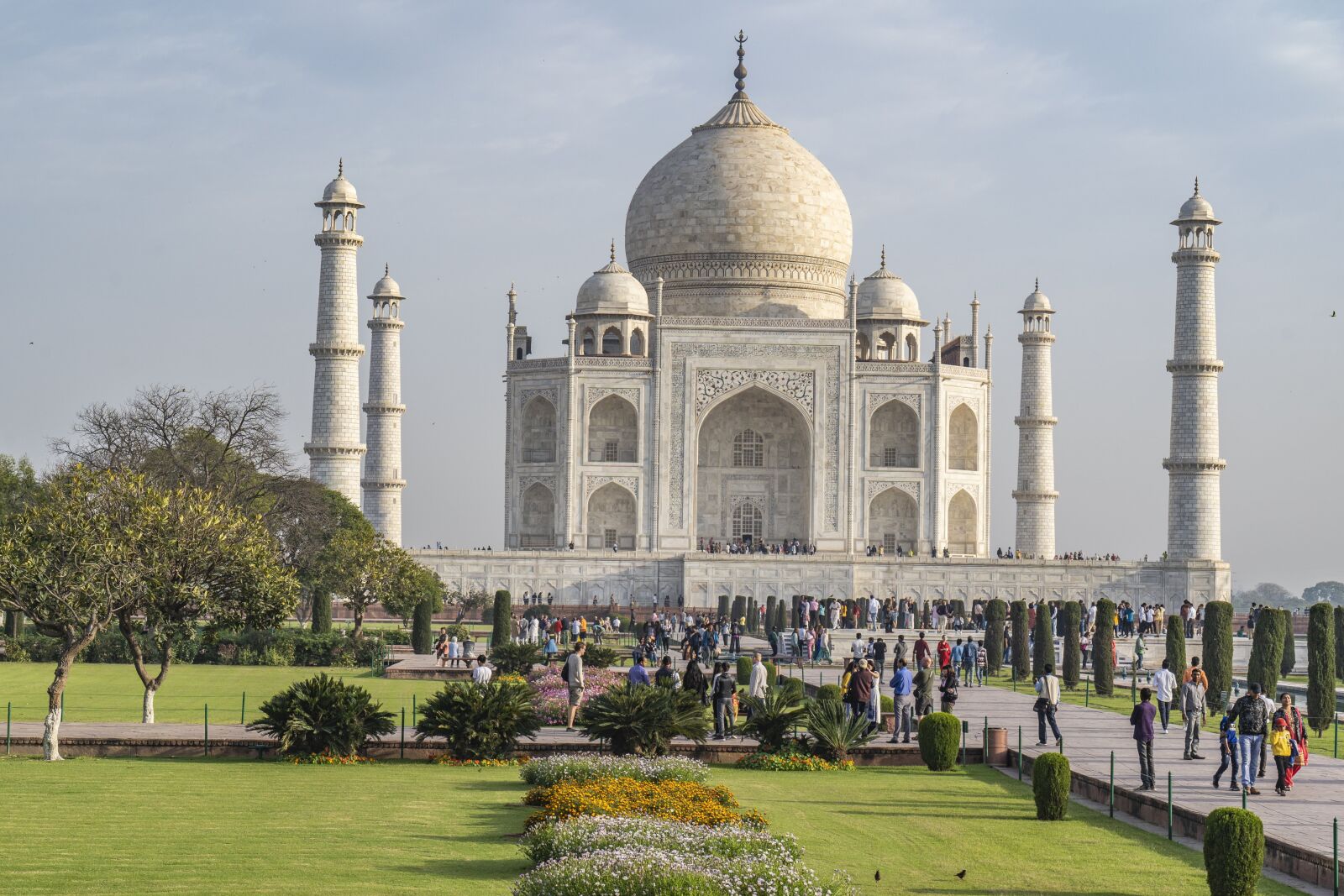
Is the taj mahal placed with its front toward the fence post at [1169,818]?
yes

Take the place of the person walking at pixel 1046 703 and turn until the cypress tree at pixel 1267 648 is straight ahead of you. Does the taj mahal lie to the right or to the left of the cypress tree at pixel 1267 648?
left

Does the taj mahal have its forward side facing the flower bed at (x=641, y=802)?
yes

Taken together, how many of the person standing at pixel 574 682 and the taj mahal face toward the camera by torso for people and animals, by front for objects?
1

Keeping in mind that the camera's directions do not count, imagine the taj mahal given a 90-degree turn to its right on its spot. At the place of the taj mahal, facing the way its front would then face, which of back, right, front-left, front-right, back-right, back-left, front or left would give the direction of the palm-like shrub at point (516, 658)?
left

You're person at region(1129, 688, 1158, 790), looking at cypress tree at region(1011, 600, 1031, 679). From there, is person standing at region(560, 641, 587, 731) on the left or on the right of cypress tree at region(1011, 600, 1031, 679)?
left

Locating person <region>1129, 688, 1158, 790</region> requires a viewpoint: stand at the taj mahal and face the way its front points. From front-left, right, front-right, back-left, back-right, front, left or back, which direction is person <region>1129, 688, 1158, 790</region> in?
front

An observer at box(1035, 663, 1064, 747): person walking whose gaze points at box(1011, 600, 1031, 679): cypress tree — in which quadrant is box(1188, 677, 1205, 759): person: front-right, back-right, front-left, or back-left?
back-right
